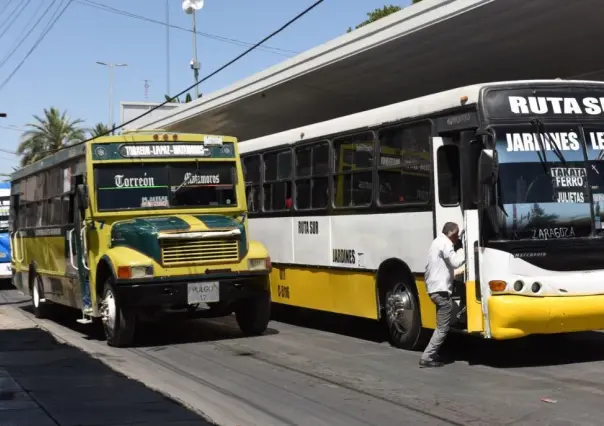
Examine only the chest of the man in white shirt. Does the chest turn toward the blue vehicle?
no

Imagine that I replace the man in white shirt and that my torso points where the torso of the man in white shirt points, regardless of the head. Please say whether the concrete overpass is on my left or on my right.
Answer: on my left

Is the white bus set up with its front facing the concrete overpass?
no

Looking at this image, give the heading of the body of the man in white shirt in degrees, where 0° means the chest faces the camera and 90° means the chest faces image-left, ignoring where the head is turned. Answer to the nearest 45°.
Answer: approximately 270°

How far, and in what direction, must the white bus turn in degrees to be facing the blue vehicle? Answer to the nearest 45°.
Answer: approximately 180°

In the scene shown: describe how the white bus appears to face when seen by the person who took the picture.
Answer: facing the viewer and to the right of the viewer

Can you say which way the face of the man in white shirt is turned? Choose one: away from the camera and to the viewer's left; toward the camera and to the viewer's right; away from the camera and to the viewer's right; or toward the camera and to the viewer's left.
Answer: away from the camera and to the viewer's right

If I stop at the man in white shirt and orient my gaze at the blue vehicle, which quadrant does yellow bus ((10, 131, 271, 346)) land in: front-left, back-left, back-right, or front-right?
front-left
